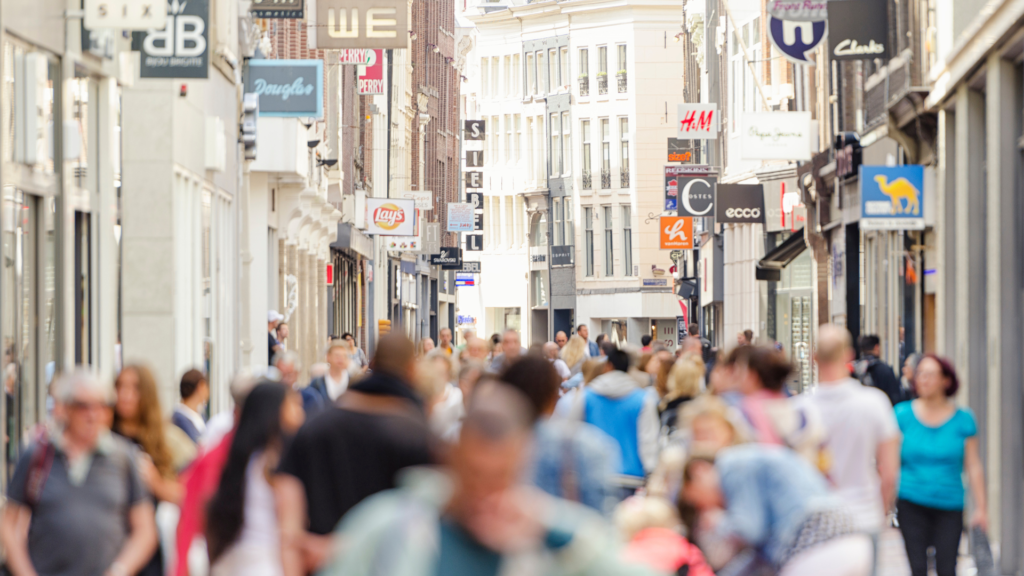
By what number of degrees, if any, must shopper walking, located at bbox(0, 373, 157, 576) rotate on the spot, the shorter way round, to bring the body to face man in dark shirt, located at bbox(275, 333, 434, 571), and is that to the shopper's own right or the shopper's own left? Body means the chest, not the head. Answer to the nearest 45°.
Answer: approximately 45° to the shopper's own left

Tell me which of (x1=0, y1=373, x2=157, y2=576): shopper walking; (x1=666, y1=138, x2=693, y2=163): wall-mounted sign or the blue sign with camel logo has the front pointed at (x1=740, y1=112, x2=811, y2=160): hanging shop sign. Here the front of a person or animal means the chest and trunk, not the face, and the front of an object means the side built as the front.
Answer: the wall-mounted sign

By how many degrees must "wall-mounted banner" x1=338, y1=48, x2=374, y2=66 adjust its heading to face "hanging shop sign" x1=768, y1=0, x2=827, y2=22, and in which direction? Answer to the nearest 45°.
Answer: approximately 45° to its left

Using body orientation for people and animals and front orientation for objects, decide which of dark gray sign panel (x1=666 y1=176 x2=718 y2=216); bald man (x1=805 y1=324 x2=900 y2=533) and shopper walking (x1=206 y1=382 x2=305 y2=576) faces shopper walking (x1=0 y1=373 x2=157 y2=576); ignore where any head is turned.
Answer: the dark gray sign panel

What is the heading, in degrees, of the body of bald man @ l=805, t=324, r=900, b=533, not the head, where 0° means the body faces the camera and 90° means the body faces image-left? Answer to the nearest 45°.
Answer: approximately 180°

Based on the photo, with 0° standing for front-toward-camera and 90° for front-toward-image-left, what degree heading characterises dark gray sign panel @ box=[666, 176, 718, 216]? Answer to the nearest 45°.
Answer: approximately 0°

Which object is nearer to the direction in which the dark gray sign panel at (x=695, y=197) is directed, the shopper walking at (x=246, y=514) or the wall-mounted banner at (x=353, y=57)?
the shopper walking

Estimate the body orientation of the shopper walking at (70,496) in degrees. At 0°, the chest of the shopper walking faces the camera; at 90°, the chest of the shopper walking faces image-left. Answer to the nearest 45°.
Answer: approximately 0°
